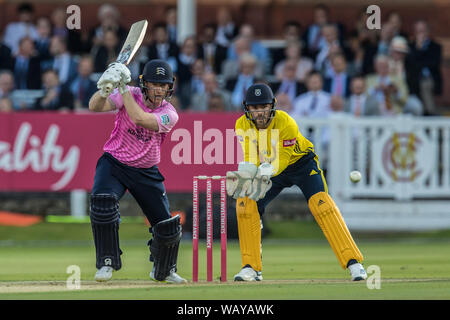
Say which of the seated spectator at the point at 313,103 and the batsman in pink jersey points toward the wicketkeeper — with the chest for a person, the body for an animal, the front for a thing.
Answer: the seated spectator

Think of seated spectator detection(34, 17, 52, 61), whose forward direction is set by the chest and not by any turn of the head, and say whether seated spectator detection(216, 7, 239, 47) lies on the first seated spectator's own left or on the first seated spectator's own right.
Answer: on the first seated spectator's own left

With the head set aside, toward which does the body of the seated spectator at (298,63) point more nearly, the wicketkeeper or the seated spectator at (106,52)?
the wicketkeeper

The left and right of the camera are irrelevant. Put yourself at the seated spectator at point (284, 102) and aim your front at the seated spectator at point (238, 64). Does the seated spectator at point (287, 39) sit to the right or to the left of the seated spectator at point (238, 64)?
right

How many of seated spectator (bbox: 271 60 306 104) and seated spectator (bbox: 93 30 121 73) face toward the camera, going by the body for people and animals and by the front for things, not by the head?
2

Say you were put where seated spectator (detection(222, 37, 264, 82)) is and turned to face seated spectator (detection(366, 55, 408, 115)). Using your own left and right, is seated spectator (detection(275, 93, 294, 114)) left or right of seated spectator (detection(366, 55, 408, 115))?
right

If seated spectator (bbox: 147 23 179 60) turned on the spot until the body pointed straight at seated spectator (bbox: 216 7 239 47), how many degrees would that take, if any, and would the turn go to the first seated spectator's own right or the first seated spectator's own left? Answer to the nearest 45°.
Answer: approximately 135° to the first seated spectator's own left
